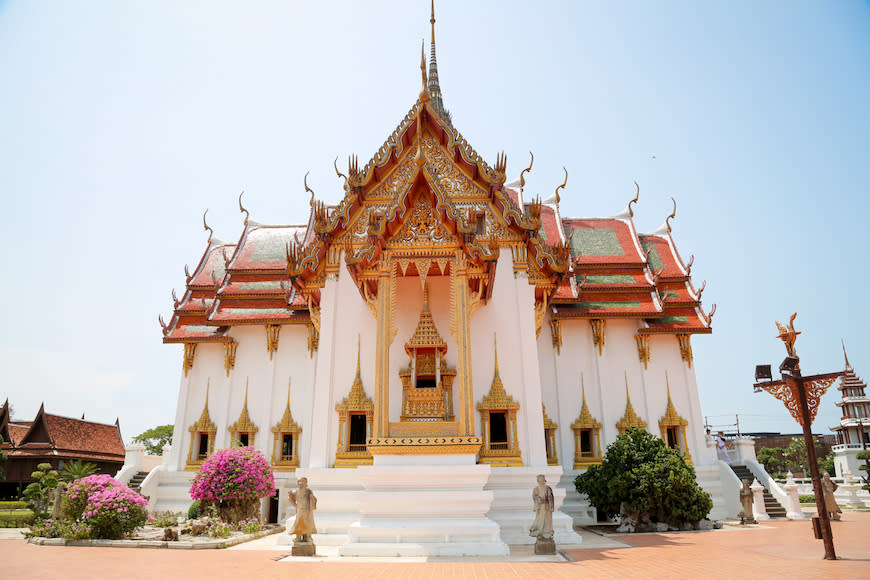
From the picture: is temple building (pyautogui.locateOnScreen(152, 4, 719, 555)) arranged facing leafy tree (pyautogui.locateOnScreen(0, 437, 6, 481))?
no

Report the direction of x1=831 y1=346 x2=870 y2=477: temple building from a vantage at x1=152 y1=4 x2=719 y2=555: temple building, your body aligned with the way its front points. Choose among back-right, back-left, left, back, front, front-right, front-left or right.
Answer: back-left

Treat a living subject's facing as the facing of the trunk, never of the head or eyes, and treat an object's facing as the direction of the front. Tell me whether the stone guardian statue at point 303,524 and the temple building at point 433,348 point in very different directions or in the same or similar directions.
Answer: same or similar directions

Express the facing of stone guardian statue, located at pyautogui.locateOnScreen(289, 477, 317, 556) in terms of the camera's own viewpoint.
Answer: facing the viewer

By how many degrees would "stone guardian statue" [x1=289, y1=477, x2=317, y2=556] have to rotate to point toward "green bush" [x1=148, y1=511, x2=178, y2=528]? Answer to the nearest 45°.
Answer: approximately 135° to its right

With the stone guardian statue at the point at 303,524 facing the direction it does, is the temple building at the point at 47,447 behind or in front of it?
behind

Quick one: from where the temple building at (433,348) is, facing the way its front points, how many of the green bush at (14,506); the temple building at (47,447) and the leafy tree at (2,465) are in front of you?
0

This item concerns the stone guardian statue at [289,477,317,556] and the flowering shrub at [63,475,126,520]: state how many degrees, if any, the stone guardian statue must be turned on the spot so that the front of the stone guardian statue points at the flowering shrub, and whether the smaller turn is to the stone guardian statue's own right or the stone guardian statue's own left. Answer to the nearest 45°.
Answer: approximately 135° to the stone guardian statue's own right

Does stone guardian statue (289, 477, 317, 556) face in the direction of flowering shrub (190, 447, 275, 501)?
no

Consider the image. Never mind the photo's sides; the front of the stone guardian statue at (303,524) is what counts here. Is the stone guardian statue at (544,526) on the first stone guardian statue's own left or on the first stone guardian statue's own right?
on the first stone guardian statue's own left

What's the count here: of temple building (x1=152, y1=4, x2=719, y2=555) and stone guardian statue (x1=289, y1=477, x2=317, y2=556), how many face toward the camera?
2

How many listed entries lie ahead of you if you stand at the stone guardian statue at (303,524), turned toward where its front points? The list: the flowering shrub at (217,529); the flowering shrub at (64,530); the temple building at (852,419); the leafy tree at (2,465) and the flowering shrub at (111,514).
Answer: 0

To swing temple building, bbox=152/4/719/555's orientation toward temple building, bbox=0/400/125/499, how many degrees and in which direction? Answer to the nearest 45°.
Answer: approximately 135° to its right

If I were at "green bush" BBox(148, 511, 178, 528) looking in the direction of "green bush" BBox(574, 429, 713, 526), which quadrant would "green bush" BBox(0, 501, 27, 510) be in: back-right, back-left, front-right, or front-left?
back-left

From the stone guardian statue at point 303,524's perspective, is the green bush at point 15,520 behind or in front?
behind

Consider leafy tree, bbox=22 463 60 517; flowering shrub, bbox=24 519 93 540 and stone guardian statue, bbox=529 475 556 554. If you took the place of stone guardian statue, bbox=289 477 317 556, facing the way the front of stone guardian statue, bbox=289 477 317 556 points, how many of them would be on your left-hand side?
1

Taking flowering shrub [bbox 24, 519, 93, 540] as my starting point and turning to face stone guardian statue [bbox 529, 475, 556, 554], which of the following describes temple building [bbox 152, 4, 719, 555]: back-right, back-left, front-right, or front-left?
front-left

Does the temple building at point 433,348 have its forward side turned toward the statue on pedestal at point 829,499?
no
